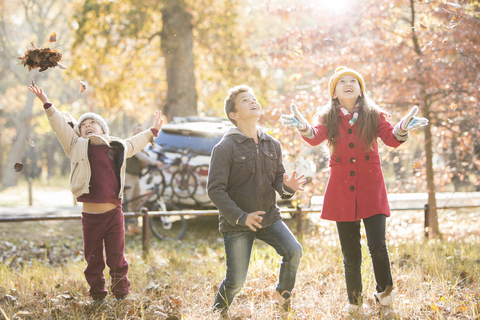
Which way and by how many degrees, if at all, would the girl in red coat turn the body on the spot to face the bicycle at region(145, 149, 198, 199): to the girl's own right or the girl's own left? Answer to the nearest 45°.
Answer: approximately 135° to the girl's own right

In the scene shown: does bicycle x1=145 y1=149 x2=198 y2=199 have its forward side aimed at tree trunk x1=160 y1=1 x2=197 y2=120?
no

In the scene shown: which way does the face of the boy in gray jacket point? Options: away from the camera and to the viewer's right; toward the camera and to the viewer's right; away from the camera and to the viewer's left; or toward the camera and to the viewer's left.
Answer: toward the camera and to the viewer's right

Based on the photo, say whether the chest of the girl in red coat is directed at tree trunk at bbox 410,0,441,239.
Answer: no

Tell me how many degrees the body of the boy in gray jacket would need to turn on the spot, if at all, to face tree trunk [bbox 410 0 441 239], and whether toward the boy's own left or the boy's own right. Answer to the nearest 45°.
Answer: approximately 90° to the boy's own left

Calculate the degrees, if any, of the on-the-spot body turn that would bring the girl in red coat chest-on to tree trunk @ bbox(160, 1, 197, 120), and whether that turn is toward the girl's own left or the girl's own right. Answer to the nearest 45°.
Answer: approximately 135° to the girl's own right

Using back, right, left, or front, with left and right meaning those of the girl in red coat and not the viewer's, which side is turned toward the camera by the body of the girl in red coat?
front

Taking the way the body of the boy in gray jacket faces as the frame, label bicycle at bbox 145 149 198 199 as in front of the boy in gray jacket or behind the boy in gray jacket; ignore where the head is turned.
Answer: behind

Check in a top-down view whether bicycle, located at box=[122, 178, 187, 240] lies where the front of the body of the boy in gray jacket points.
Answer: no

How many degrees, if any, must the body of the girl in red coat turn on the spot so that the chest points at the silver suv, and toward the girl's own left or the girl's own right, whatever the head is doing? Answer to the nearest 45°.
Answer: approximately 135° to the girl's own right

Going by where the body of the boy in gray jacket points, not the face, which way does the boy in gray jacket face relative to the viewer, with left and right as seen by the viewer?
facing the viewer and to the right of the viewer

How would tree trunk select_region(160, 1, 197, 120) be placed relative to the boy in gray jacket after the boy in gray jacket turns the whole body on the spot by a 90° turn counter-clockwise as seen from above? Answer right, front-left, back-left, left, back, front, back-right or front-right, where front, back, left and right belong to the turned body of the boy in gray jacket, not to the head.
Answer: front-left

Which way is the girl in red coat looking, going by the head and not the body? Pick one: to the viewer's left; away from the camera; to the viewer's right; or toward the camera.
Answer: toward the camera

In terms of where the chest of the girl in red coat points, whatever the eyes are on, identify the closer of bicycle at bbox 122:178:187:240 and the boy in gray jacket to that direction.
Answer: the boy in gray jacket
